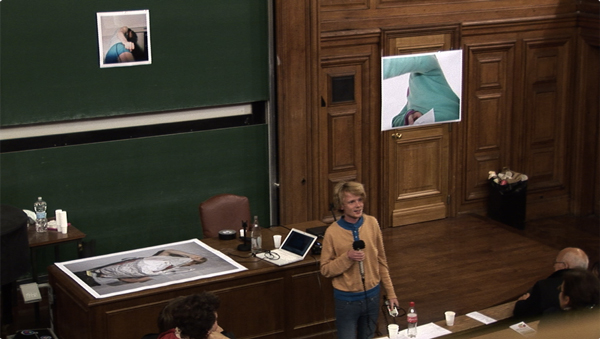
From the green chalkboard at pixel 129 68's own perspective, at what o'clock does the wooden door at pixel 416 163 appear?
The wooden door is roughly at 10 o'clock from the green chalkboard.

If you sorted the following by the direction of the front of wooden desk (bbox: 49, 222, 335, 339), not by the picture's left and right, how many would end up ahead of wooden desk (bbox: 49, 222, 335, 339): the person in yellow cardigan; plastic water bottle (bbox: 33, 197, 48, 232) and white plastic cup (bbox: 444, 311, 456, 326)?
2

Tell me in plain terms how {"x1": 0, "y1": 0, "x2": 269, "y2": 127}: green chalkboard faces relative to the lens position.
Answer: facing the viewer and to the right of the viewer

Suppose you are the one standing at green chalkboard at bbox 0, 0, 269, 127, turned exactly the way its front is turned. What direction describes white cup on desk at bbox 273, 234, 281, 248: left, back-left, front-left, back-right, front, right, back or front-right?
front

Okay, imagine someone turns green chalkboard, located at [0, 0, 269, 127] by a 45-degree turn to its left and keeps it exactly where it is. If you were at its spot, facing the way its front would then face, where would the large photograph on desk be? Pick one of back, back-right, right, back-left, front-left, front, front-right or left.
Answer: right

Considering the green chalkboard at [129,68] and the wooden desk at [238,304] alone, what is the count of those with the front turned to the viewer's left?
0

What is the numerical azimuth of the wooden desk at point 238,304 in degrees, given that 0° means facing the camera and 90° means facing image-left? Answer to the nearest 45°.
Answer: approximately 315°

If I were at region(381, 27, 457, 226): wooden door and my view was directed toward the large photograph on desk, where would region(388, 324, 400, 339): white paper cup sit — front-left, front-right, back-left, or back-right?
front-left

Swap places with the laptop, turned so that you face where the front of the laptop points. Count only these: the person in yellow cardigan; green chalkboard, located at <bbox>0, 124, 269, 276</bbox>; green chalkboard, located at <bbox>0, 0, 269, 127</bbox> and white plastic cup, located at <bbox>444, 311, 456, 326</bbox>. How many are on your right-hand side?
2

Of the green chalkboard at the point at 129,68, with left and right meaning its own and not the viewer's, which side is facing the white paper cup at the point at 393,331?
front

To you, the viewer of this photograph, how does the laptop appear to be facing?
facing the viewer and to the left of the viewer
